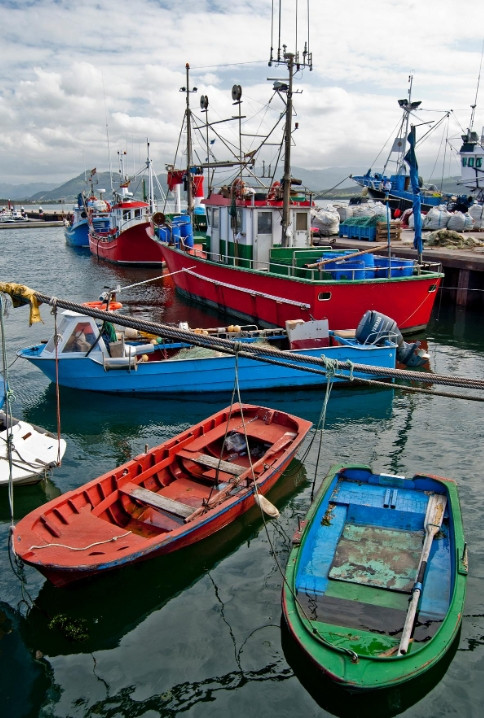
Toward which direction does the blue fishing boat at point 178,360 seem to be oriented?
to the viewer's left

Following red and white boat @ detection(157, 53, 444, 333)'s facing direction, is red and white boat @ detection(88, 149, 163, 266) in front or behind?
in front

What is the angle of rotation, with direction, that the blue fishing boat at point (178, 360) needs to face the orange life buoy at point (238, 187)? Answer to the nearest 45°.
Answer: approximately 90° to its right

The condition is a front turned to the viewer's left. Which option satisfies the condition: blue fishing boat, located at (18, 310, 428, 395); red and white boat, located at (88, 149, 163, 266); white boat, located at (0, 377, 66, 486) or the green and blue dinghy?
the blue fishing boat

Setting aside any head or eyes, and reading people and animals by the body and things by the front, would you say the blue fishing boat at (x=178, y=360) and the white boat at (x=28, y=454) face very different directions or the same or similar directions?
very different directions

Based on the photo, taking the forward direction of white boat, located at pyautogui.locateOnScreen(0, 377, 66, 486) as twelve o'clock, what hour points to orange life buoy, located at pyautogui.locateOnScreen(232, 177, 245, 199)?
The orange life buoy is roughly at 10 o'clock from the white boat.

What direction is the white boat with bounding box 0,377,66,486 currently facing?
to the viewer's right

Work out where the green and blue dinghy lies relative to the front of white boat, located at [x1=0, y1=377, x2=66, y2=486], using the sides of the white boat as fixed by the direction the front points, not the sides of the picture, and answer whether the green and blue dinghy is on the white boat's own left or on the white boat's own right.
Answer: on the white boat's own right

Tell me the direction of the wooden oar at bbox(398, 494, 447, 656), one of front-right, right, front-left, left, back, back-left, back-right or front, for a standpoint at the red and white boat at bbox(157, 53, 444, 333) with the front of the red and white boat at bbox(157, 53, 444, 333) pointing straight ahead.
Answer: back-left

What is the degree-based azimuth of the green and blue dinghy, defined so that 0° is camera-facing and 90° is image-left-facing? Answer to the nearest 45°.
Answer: approximately 0°
